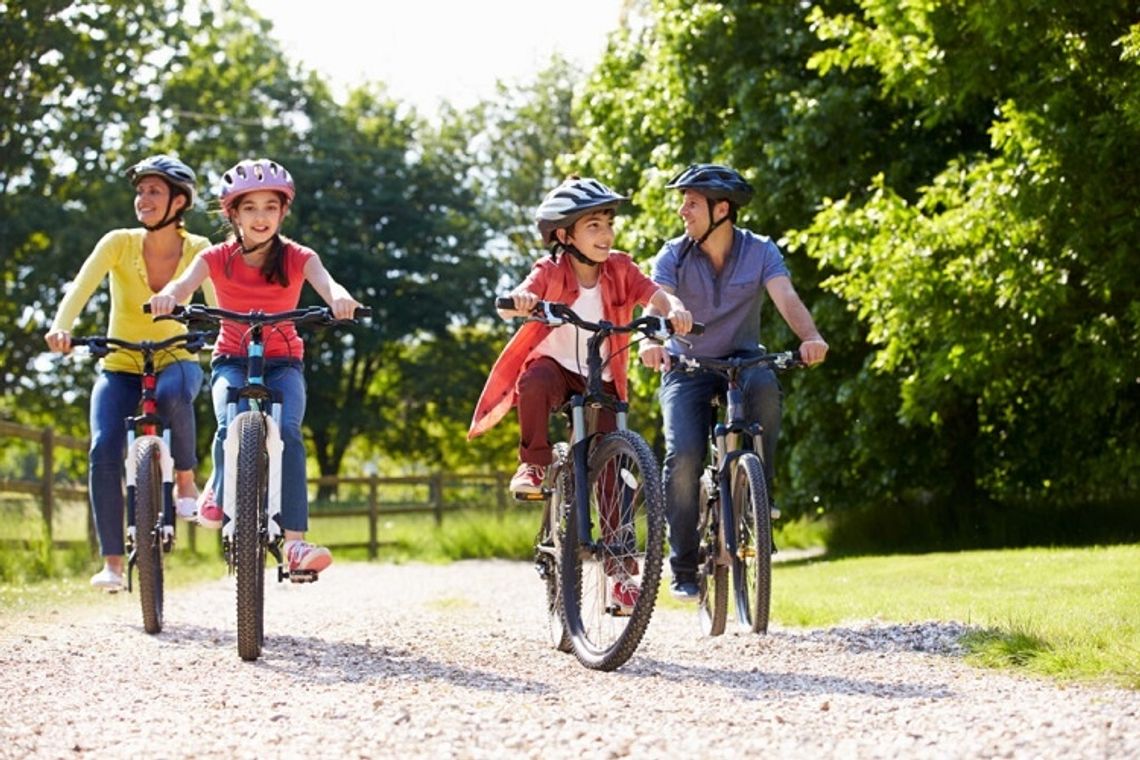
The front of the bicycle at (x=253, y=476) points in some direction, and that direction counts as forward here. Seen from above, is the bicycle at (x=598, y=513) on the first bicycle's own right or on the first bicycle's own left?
on the first bicycle's own left

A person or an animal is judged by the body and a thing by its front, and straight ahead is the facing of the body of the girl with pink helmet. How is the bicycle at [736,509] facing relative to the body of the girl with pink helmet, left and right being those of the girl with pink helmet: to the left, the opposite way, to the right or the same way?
the same way

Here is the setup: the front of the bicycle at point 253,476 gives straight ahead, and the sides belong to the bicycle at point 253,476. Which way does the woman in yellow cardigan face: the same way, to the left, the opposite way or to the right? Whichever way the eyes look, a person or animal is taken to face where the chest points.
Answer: the same way

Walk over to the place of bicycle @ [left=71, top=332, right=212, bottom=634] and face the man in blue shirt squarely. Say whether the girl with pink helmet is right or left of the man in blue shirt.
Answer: right

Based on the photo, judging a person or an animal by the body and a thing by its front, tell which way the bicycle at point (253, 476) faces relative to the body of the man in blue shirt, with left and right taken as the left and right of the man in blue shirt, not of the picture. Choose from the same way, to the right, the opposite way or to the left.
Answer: the same way

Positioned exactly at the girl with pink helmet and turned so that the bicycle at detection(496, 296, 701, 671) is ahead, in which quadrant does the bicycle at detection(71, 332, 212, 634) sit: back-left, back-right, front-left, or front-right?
back-left

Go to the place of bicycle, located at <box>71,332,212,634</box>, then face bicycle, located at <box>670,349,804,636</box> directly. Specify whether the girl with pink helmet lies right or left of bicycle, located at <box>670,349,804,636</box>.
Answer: right

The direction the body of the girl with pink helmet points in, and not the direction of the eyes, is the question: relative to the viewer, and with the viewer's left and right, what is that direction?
facing the viewer

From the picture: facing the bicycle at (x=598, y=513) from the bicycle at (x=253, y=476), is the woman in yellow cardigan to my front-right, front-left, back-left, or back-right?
back-left

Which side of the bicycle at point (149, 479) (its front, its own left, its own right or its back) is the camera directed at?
front

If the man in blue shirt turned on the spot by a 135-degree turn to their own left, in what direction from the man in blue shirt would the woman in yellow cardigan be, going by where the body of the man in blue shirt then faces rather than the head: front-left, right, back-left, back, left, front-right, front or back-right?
back-left

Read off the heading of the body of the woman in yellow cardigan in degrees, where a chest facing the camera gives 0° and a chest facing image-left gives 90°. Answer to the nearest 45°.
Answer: approximately 0°

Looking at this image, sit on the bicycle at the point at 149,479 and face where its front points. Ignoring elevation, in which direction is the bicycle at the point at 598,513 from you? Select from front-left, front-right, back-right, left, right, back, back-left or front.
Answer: front-left

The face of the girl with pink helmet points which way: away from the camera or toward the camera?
toward the camera
